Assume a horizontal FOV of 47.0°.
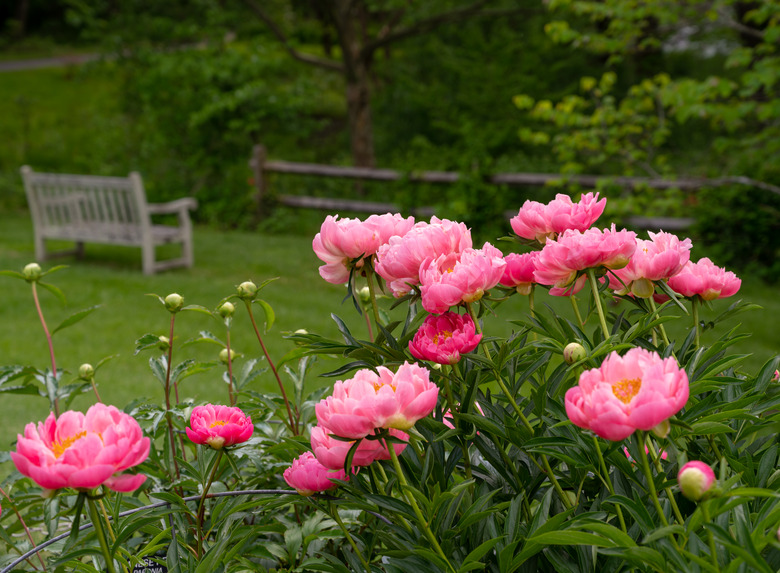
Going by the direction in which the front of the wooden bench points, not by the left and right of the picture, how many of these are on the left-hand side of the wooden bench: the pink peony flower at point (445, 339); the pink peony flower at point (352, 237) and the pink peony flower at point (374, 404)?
0

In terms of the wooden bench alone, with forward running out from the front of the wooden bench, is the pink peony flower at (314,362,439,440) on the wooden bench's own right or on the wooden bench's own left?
on the wooden bench's own right
